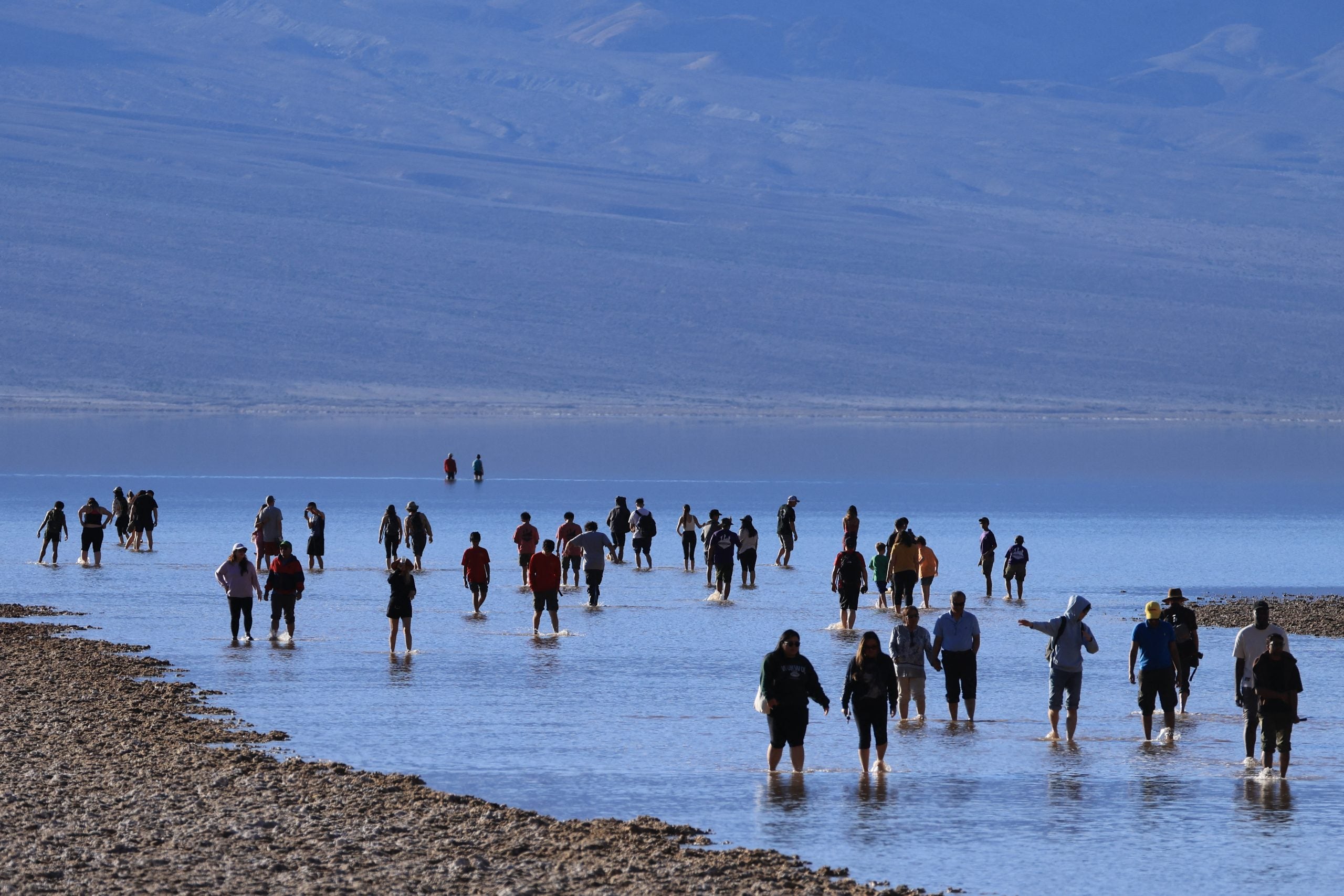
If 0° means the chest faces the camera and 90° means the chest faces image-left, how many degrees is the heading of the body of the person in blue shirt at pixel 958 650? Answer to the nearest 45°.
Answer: approximately 0°

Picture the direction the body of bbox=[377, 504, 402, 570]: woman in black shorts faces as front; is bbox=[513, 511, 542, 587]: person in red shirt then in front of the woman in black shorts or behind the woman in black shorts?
behind

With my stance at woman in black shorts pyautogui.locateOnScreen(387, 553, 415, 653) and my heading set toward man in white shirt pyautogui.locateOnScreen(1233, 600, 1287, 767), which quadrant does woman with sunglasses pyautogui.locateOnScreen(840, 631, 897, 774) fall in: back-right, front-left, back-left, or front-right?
front-right

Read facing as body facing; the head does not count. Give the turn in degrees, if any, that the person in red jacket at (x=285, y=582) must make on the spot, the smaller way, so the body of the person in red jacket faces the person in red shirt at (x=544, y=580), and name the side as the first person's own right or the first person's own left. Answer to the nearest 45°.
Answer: approximately 90° to the first person's own left

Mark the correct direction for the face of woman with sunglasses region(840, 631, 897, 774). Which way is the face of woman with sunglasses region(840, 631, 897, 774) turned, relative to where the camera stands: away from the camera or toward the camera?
toward the camera

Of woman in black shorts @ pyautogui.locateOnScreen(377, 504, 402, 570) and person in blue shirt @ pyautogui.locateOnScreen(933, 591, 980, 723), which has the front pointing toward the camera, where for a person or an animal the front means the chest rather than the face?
the person in blue shirt

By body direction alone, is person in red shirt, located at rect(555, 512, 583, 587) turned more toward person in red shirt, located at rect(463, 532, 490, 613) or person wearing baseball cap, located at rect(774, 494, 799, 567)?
the person wearing baseball cap

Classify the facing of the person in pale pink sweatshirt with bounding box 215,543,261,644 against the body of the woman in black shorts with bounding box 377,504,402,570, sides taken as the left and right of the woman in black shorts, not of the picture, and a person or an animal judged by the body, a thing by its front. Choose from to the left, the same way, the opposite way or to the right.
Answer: the opposite way

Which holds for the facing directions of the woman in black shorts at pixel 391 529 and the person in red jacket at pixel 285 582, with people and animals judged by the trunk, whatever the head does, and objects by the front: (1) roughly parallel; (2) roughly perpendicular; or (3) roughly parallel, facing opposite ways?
roughly parallel, facing opposite ways

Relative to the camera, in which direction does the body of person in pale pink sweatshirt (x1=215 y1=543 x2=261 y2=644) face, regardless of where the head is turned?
toward the camera

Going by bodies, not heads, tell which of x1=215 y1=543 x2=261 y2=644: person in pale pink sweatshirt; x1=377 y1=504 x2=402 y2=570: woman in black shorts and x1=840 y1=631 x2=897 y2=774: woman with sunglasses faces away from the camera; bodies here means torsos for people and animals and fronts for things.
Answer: the woman in black shorts

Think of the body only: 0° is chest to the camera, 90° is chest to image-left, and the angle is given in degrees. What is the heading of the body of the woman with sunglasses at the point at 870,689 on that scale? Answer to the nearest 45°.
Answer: approximately 0°
